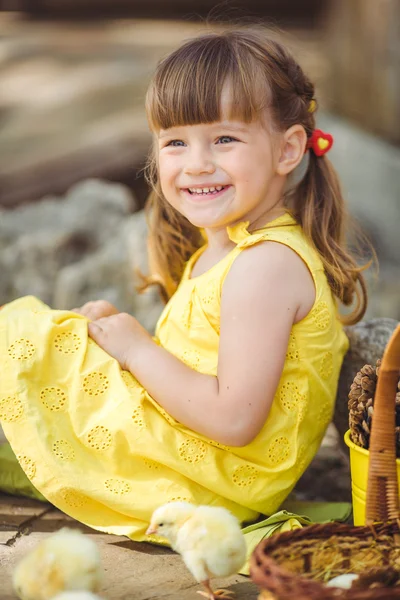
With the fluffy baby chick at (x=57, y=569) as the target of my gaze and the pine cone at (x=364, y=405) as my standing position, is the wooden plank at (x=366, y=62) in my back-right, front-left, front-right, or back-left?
back-right

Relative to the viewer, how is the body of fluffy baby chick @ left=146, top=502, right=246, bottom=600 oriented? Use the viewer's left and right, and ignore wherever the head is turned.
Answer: facing to the left of the viewer

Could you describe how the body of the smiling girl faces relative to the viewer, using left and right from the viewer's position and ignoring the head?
facing the viewer and to the left of the viewer

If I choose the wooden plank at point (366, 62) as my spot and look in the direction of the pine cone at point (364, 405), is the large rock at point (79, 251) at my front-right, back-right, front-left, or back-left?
front-right

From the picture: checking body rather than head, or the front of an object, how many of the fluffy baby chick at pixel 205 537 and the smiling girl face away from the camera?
0
